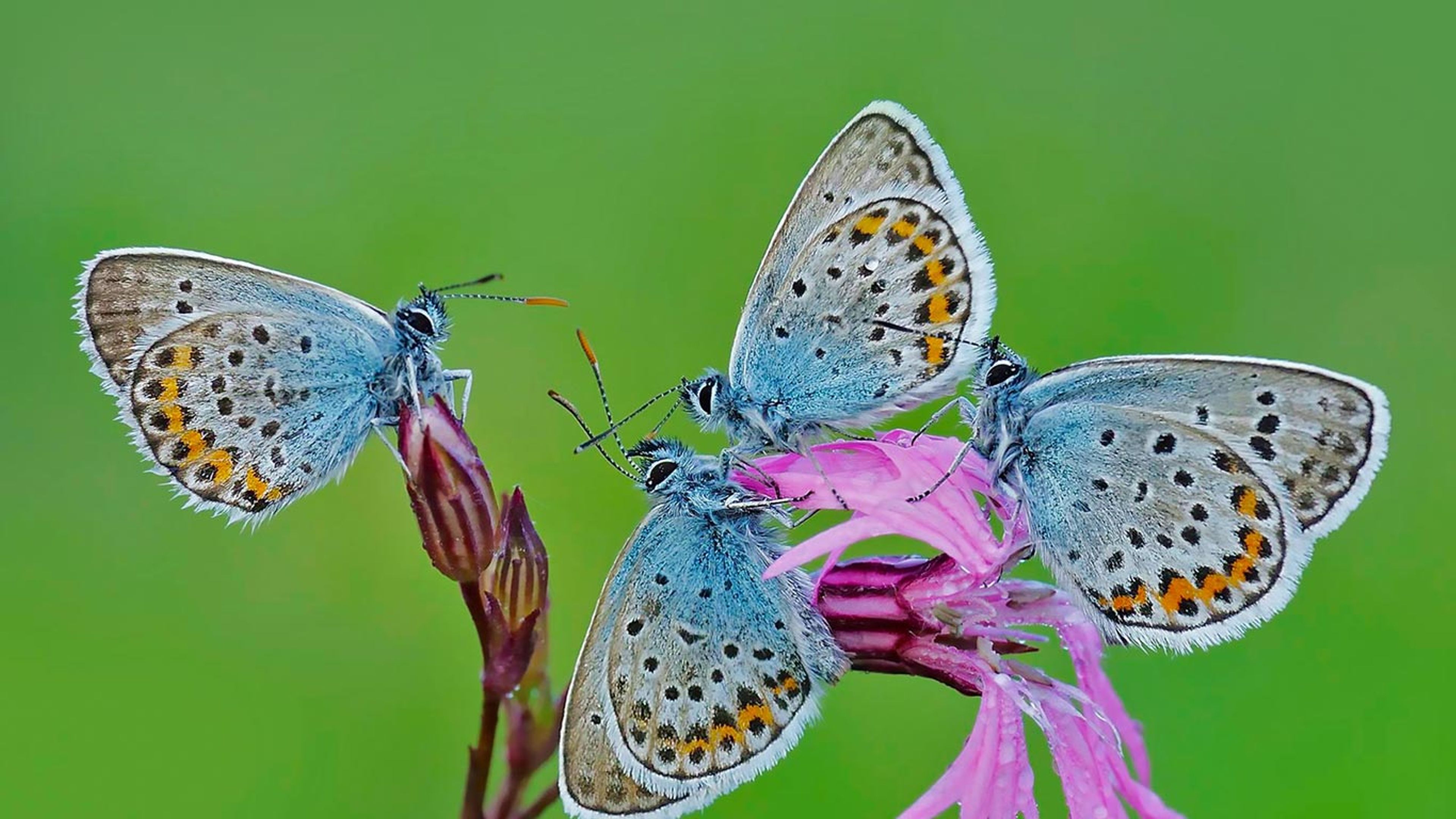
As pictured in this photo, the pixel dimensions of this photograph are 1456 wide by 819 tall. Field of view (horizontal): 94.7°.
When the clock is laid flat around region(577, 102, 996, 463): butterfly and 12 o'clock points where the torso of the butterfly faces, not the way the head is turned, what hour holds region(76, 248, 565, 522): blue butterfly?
The blue butterfly is roughly at 12 o'clock from the butterfly.

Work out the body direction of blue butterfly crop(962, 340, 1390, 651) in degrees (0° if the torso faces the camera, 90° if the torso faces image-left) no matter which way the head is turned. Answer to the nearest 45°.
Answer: approximately 90°

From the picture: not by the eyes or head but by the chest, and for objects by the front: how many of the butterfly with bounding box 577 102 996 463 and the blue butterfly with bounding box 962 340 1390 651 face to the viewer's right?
0

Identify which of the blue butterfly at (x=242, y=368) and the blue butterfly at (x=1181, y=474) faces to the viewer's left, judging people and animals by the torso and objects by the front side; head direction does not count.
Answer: the blue butterfly at (x=1181, y=474)

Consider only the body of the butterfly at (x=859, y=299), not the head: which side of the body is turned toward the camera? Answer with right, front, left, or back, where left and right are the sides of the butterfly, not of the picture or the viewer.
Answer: left

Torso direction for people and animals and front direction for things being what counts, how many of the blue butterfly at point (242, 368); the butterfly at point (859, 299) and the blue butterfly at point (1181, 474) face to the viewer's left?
2

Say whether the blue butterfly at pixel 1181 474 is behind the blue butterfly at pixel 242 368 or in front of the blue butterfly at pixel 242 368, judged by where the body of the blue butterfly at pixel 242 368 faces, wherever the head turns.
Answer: in front

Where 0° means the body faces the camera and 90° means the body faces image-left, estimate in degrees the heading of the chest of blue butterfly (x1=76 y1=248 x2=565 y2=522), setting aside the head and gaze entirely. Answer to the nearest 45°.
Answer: approximately 270°
